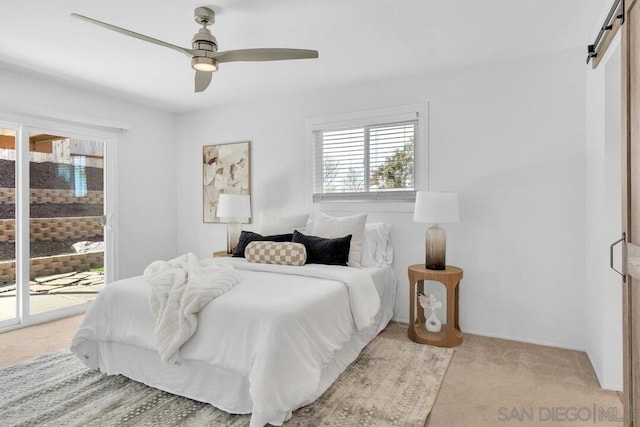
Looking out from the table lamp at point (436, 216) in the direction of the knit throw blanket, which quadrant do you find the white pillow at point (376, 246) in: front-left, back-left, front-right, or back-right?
front-right

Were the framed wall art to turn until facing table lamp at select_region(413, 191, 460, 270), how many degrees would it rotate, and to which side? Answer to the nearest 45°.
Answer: approximately 90° to its left

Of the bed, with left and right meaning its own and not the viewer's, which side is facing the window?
back

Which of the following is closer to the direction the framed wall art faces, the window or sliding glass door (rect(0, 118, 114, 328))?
the sliding glass door

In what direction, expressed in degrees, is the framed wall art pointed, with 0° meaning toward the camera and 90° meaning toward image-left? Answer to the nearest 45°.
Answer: approximately 45°

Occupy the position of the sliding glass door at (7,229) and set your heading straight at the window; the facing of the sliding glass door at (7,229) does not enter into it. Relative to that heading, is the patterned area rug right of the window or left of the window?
right

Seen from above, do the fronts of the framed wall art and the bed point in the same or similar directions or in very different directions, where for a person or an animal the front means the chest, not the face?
same or similar directions

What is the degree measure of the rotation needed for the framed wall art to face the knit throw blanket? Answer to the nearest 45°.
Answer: approximately 45° to its left

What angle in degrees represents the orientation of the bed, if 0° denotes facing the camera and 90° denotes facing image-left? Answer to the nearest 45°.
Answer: approximately 45°

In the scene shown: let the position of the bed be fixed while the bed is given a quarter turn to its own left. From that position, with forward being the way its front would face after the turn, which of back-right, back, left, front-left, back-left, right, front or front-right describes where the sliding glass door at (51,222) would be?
back

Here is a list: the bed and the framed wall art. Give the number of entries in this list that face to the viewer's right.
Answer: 0

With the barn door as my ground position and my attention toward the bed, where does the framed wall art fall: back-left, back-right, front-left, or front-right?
front-right

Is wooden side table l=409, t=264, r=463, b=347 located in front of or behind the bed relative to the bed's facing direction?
behind
